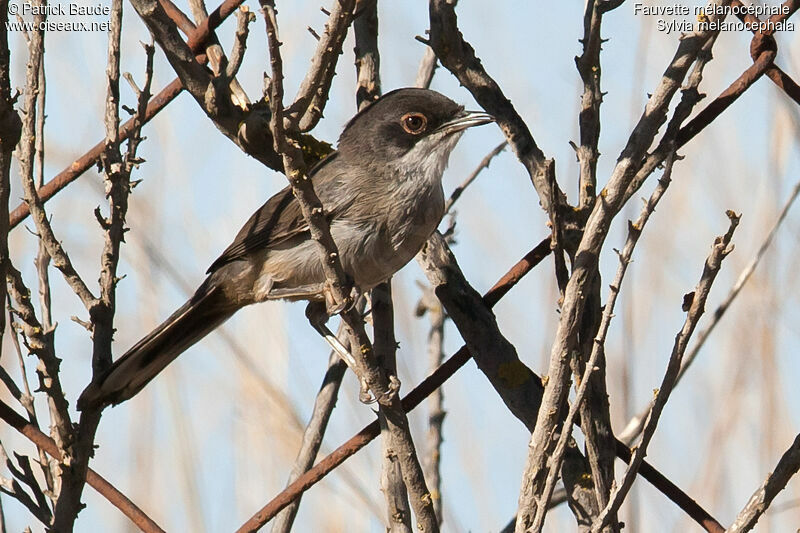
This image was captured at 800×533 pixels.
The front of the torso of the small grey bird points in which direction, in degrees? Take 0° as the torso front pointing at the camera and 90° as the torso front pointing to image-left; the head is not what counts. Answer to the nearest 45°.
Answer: approximately 270°

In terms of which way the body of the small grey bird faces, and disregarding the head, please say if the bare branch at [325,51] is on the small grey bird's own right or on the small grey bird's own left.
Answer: on the small grey bird's own right
